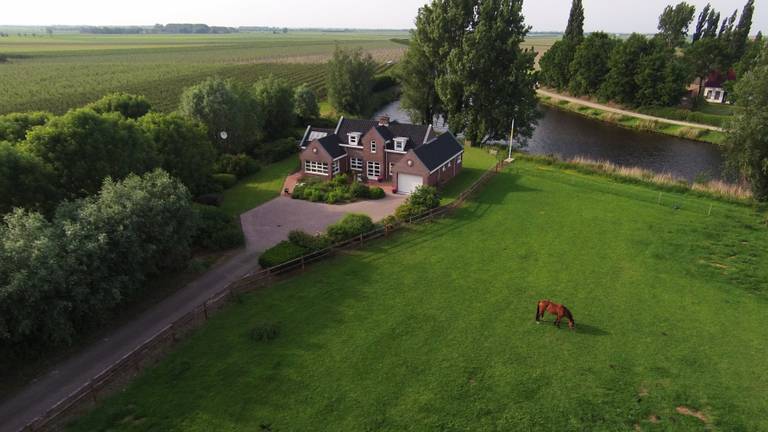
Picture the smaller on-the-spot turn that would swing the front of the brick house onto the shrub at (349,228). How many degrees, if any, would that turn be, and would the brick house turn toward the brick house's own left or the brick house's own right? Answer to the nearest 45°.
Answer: approximately 45° to the brick house's own left

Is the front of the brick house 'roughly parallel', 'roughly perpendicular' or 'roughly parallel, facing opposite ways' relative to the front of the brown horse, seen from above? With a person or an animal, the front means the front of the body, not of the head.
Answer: roughly perpendicular

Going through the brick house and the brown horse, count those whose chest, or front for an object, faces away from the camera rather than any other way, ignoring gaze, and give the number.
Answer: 0

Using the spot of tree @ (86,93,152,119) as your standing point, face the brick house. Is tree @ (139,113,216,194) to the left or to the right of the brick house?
right

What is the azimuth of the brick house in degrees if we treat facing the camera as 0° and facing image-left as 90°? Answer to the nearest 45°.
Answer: approximately 45°
